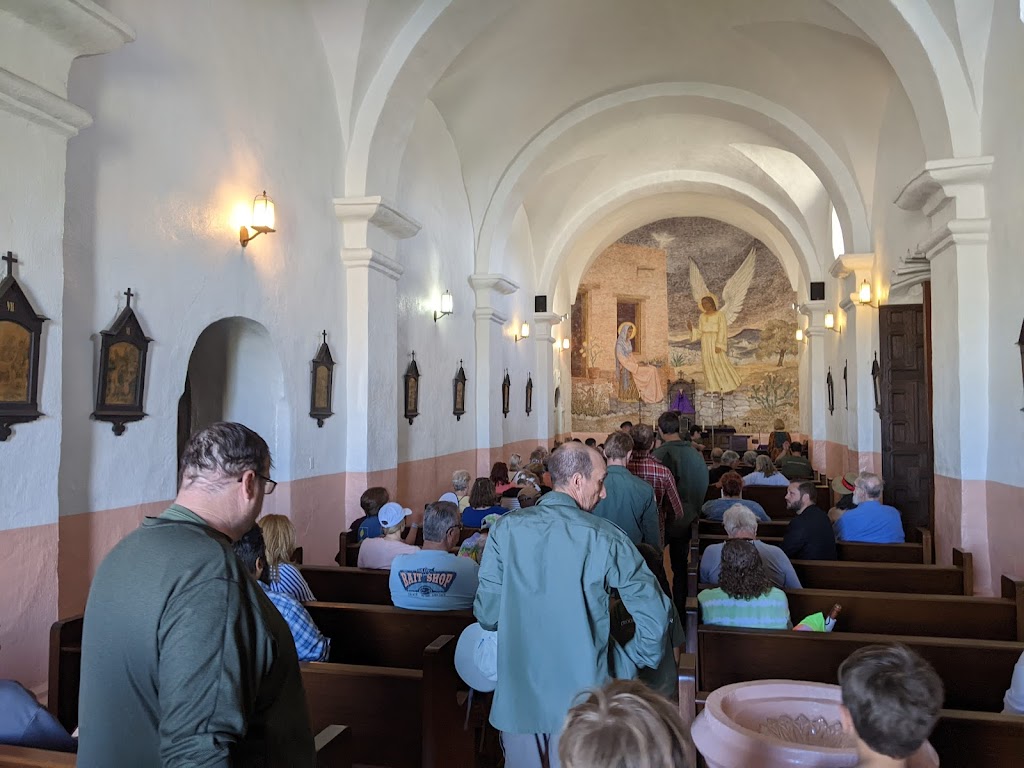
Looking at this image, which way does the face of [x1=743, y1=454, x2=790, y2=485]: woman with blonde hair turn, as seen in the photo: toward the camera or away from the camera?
away from the camera

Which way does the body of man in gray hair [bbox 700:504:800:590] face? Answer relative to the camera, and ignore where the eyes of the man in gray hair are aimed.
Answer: away from the camera

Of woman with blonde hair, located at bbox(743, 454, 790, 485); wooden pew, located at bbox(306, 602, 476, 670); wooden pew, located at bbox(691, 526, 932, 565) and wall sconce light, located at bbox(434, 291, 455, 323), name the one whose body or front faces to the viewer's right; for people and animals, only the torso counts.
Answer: the wall sconce light

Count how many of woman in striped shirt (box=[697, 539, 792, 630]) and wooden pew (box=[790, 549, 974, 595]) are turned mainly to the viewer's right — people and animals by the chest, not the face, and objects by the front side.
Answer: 0

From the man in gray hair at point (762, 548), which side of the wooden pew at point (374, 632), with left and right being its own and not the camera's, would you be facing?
right

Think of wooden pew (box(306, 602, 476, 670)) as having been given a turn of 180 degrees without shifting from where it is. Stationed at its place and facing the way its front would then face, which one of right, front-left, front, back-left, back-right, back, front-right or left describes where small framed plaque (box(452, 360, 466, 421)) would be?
back

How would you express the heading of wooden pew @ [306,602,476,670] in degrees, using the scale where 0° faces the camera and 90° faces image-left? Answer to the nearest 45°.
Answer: approximately 180°

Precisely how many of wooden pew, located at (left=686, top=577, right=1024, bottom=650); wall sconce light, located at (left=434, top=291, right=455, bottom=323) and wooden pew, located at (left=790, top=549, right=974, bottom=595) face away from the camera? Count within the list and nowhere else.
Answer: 2

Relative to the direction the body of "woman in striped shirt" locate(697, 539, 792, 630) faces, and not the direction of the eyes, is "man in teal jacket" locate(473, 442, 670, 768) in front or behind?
behind

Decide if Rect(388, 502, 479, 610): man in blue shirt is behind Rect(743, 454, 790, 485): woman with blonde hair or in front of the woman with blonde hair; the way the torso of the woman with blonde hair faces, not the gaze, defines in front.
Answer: behind

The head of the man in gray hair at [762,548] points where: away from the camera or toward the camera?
away from the camera

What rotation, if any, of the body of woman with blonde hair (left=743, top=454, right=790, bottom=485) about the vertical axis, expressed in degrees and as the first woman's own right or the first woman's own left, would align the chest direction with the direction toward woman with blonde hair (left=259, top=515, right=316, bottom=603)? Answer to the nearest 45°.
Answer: approximately 180°

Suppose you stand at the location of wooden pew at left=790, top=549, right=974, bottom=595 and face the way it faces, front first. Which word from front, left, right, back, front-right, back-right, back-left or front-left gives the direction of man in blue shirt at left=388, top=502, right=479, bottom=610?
back-left

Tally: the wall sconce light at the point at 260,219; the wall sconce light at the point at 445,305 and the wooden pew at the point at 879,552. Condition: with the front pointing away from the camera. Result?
1

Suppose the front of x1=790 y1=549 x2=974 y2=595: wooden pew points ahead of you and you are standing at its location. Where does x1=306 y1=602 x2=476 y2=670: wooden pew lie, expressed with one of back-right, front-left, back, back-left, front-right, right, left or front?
back-left

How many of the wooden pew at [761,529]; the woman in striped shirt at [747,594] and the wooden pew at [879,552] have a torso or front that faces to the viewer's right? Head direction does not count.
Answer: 0

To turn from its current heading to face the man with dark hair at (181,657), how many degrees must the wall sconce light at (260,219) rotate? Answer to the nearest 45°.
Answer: approximately 45° to its right

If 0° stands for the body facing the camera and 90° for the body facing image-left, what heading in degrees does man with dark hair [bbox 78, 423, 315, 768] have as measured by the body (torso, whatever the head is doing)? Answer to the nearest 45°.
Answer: approximately 225°

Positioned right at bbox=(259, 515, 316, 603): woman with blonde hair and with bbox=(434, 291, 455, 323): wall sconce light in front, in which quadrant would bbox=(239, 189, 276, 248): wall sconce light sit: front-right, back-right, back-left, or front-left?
front-left
